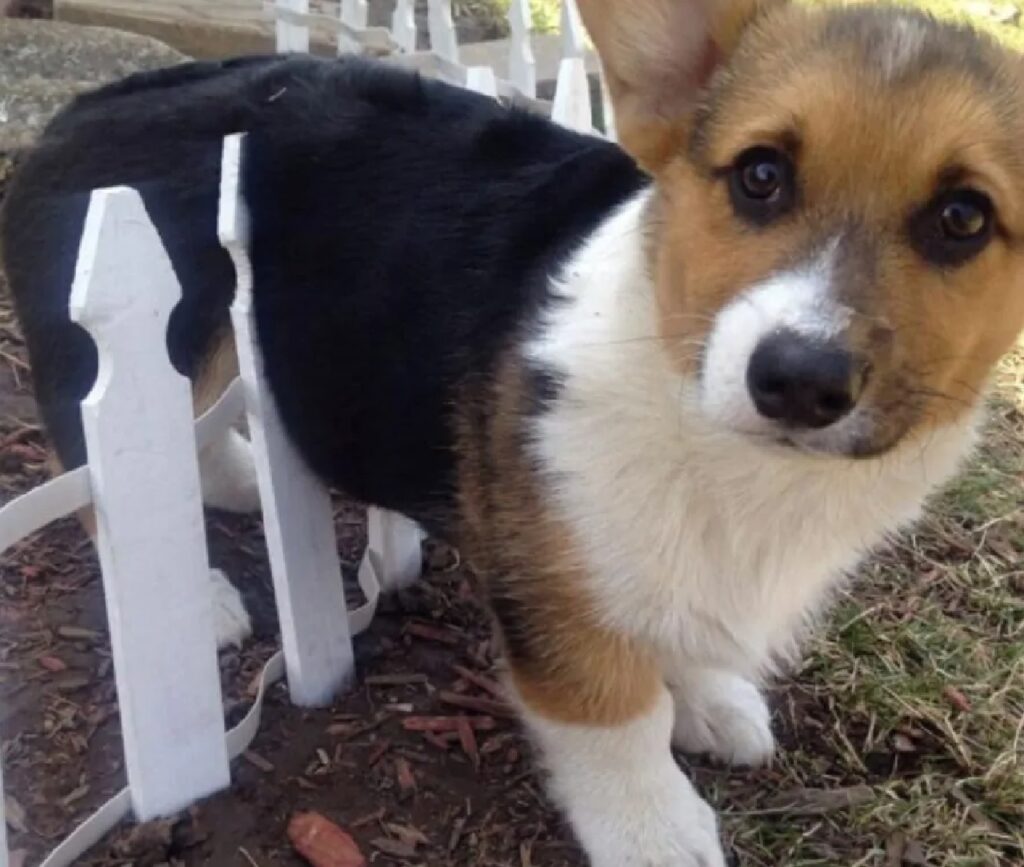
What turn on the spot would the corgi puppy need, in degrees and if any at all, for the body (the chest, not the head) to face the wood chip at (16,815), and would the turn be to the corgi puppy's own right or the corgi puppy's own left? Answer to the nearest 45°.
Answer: approximately 90° to the corgi puppy's own right

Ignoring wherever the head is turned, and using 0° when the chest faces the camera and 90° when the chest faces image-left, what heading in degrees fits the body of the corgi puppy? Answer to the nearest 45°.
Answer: approximately 315°

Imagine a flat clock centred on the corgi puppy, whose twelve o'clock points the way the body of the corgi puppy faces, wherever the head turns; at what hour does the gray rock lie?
The gray rock is roughly at 6 o'clock from the corgi puppy.

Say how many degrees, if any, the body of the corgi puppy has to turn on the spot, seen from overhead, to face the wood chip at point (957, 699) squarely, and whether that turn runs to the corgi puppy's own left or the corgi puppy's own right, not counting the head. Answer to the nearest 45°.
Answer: approximately 45° to the corgi puppy's own left

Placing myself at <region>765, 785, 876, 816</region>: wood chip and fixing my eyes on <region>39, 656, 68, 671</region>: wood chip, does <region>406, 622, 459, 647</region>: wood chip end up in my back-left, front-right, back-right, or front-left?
front-right
